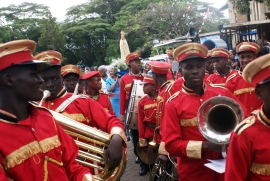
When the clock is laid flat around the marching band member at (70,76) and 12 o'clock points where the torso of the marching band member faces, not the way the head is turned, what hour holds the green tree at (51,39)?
The green tree is roughly at 6 o'clock from the marching band member.

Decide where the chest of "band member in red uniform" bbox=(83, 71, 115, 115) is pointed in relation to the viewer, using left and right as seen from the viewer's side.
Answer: facing the viewer and to the right of the viewer

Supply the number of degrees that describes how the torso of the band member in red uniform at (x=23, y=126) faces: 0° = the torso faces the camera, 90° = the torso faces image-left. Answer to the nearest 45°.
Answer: approximately 315°

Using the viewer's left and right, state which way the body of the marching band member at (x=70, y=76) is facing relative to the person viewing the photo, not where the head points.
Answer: facing the viewer

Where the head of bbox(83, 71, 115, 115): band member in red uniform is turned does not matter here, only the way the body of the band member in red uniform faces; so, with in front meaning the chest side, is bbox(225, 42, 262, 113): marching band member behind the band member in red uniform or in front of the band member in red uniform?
in front

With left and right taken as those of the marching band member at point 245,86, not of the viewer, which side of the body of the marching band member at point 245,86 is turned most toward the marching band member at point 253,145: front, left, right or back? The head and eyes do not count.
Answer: front

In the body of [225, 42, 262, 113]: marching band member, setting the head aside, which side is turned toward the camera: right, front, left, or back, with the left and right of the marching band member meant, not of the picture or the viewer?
front

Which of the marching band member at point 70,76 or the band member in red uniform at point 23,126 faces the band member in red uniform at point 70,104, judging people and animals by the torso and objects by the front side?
the marching band member

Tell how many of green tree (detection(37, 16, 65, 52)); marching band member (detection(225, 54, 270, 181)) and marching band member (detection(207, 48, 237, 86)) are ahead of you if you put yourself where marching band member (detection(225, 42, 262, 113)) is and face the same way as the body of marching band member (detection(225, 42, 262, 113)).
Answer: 1

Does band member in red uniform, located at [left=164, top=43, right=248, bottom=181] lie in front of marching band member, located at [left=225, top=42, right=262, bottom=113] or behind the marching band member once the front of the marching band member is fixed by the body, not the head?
in front

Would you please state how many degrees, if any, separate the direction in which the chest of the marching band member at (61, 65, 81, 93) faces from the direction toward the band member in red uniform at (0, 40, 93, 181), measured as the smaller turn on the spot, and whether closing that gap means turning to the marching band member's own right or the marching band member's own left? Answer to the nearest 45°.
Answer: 0° — they already face them
